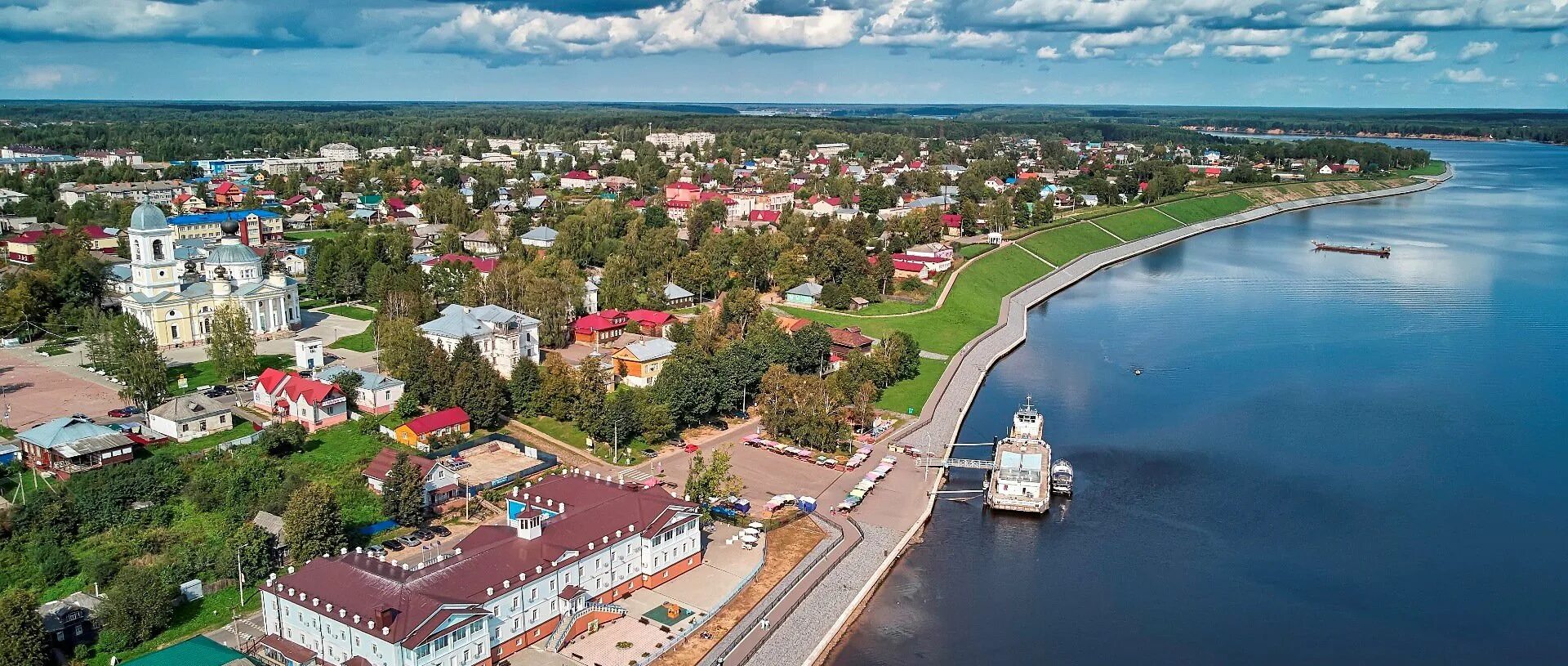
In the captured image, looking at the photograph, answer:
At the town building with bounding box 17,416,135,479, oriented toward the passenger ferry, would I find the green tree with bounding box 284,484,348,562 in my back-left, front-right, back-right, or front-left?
front-right

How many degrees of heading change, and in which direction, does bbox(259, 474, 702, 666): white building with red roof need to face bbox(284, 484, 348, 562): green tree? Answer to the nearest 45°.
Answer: approximately 180°

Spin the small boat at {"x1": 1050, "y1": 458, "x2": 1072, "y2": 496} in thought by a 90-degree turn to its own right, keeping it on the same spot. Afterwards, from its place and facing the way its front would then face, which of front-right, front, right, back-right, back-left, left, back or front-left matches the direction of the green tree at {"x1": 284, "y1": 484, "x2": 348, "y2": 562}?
back-right

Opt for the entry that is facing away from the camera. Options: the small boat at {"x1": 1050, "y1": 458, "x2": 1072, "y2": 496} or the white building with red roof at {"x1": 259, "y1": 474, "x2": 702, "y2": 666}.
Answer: the small boat

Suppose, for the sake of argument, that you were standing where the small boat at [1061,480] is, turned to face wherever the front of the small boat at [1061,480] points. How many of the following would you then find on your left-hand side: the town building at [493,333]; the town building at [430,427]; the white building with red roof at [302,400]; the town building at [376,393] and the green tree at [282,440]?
5

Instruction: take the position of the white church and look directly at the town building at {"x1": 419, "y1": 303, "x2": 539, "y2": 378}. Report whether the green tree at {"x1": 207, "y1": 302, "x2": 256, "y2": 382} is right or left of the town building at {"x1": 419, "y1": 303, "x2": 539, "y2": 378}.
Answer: right

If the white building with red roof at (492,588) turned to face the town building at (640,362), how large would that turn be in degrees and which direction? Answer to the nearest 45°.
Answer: approximately 135° to its left

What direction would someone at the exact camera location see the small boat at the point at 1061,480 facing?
facing away from the viewer

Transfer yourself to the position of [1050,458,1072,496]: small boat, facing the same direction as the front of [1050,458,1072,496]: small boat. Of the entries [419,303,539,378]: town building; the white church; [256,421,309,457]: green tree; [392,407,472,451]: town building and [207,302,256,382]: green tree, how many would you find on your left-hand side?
5

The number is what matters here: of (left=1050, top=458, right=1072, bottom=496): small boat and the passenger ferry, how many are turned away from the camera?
2

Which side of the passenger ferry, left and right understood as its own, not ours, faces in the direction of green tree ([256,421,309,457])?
left

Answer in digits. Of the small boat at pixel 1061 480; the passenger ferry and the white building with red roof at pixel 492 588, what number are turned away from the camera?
2

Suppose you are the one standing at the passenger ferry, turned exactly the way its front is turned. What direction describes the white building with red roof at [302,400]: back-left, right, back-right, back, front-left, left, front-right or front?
left

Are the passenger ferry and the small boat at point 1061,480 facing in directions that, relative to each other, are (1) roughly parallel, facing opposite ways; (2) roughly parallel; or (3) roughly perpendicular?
roughly parallel

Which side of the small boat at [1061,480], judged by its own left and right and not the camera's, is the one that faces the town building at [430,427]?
left

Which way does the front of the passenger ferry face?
away from the camera

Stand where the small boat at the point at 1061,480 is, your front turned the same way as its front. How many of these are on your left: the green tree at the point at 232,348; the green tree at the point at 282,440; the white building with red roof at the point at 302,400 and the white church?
4
